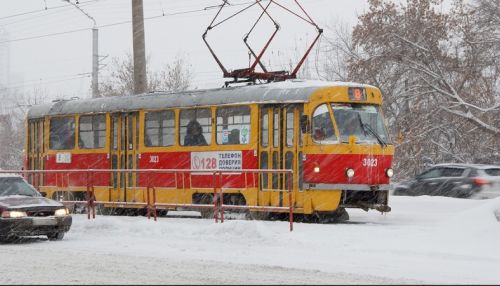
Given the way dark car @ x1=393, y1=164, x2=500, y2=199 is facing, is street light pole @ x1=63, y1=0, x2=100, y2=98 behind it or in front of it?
in front

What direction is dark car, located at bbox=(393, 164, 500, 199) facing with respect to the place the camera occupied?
facing away from the viewer and to the left of the viewer

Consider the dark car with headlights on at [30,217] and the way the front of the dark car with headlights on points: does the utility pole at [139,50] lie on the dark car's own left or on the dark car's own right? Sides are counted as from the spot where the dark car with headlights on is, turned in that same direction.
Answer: on the dark car's own left

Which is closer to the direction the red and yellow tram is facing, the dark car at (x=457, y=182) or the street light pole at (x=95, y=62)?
the dark car

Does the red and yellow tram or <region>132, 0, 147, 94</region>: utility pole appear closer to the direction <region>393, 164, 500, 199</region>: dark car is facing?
the utility pole

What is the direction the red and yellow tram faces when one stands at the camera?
facing the viewer and to the right of the viewer

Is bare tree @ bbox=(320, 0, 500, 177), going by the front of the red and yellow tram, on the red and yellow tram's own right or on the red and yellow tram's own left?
on the red and yellow tram's own left

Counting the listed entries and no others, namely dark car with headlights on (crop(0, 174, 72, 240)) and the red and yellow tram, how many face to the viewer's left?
0
